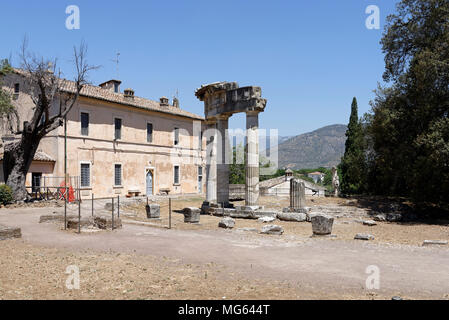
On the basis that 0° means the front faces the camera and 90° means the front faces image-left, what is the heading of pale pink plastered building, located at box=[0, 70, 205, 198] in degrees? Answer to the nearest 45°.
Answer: approximately 315°

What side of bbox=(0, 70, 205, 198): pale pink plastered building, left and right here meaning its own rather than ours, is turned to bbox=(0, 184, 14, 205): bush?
right

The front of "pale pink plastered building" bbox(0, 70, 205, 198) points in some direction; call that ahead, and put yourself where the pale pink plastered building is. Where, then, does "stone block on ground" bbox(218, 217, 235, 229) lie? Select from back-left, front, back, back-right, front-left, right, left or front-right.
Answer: front-right

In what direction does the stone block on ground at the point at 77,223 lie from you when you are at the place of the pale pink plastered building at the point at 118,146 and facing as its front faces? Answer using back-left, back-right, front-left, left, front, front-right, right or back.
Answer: front-right

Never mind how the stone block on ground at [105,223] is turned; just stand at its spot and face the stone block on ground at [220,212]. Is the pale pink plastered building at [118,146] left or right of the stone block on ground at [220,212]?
left
